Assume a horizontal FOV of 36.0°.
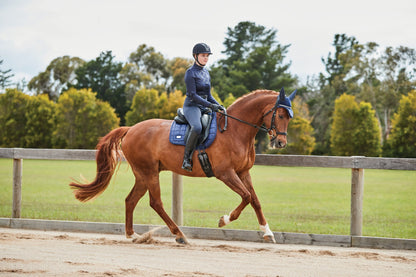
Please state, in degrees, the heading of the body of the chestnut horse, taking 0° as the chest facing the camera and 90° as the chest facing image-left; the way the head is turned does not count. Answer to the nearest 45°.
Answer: approximately 270°

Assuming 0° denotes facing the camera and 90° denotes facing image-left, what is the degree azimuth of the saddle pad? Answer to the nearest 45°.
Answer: approximately 270°

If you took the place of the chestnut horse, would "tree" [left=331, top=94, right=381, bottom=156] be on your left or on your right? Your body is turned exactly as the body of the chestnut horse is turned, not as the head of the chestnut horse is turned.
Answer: on your left

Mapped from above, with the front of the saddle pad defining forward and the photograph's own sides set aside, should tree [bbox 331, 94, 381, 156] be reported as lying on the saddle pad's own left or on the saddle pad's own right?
on the saddle pad's own left

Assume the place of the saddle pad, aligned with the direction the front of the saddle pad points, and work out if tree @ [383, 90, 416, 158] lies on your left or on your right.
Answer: on your left

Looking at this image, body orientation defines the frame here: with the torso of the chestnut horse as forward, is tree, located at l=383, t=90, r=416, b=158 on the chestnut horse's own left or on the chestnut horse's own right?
on the chestnut horse's own left

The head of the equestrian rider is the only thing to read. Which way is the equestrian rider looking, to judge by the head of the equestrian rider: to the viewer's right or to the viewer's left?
to the viewer's right
